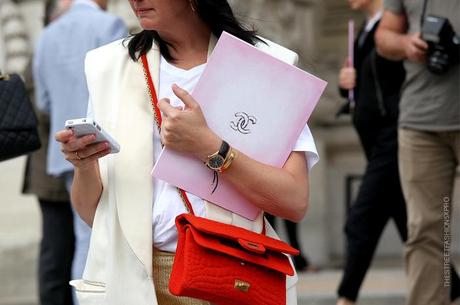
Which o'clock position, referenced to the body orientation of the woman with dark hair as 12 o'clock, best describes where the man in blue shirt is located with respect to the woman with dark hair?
The man in blue shirt is roughly at 4 o'clock from the woman with dark hair.

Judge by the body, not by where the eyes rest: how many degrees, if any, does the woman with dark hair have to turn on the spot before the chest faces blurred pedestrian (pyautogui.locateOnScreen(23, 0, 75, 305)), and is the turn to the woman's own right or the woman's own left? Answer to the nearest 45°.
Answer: approximately 135° to the woman's own right

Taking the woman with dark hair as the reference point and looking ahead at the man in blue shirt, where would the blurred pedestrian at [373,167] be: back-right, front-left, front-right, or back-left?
front-right

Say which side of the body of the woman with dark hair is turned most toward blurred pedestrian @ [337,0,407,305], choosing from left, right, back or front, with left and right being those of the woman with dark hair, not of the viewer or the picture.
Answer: back

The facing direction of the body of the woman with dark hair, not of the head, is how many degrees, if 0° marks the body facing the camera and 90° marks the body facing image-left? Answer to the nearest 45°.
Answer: approximately 45°
